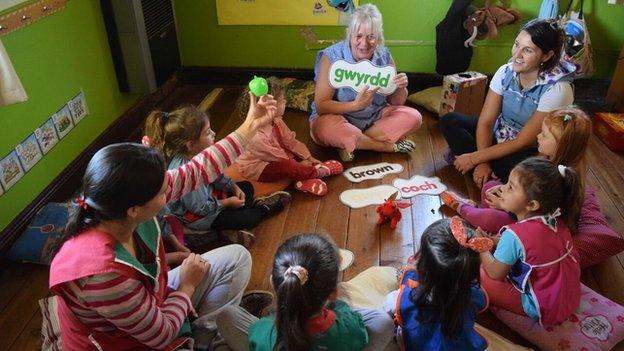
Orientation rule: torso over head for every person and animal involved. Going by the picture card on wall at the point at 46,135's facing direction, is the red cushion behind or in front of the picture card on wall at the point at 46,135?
in front

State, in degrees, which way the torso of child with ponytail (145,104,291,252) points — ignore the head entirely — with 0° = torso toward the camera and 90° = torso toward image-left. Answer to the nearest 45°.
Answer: approximately 270°

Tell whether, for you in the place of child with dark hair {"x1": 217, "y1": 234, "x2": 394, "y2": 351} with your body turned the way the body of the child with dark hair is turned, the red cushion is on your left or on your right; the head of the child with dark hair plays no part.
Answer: on your right

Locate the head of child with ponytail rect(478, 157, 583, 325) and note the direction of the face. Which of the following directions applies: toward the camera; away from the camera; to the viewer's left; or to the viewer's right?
to the viewer's left

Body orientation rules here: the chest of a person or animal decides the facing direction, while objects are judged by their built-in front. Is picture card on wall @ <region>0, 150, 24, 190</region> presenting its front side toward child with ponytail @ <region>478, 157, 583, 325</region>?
yes

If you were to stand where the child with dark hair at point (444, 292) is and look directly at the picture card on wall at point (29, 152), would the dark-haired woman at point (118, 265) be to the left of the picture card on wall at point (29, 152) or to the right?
left

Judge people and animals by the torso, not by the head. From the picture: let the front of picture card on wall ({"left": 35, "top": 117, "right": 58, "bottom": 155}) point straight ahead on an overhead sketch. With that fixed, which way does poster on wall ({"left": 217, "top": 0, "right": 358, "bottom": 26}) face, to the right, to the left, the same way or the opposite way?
to the right

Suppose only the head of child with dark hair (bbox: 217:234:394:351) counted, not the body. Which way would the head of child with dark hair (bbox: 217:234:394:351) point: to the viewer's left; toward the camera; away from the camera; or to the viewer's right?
away from the camera

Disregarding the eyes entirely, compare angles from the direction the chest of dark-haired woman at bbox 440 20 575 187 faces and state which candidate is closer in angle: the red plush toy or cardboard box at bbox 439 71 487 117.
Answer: the red plush toy

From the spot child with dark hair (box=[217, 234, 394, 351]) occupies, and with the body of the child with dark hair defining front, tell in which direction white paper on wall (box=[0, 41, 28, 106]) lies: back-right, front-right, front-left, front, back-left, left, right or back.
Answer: front-left

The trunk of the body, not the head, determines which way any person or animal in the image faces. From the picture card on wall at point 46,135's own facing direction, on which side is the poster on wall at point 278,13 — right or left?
on its left
